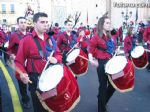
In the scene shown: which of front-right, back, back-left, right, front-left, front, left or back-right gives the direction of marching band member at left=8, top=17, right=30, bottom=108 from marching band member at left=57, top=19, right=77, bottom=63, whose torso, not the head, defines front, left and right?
right

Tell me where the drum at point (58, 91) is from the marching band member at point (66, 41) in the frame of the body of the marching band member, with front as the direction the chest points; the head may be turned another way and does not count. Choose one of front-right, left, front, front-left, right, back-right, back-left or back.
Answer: front-right

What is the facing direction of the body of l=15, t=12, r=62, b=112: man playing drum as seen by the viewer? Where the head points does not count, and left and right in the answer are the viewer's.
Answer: facing the viewer and to the right of the viewer

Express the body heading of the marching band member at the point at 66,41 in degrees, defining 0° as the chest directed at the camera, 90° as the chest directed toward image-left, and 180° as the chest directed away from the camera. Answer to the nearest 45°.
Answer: approximately 315°
